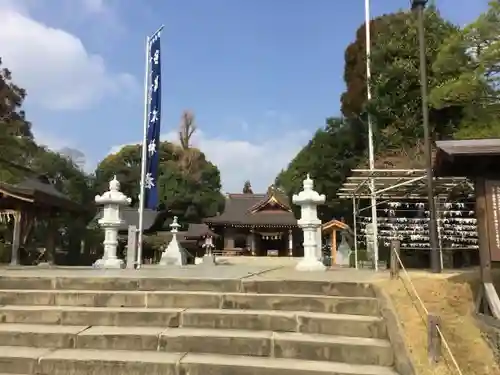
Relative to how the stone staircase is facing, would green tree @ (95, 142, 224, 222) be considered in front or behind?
behind

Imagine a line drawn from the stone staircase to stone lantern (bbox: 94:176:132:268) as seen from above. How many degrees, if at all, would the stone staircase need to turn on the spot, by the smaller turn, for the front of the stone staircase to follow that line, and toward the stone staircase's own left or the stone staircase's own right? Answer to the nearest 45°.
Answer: approximately 180°

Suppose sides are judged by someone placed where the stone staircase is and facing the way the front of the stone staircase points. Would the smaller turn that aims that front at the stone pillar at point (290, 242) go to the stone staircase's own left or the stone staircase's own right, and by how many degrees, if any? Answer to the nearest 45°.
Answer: approximately 180°

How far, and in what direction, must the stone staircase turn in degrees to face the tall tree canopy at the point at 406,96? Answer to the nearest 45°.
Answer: approximately 135° to its left

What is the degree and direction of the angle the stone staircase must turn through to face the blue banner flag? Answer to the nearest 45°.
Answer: approximately 180°

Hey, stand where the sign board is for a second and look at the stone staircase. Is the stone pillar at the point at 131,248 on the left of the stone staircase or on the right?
right

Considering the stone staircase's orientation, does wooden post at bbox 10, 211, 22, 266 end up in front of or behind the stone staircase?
behind

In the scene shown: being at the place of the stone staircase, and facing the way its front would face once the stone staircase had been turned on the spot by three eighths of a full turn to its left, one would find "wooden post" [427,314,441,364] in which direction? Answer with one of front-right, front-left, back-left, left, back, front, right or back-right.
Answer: right

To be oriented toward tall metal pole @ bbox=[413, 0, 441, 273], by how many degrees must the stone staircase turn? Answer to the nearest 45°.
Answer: approximately 135° to its left

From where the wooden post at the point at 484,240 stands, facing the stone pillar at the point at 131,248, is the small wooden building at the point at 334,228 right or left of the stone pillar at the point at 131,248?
right

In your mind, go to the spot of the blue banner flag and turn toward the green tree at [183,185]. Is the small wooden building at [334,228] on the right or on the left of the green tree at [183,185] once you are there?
right

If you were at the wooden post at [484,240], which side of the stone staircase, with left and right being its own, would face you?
left

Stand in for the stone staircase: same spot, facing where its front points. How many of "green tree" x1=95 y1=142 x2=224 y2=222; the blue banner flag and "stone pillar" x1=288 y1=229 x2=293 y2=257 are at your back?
3

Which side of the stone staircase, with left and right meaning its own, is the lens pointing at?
front

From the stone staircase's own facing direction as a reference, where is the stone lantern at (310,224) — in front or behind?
behind

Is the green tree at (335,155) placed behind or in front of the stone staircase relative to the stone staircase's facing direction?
behind

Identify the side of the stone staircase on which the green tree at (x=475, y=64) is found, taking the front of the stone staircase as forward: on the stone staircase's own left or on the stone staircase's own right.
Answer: on the stone staircase's own left
